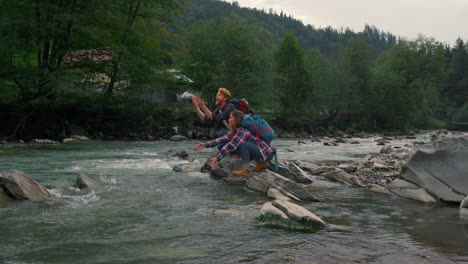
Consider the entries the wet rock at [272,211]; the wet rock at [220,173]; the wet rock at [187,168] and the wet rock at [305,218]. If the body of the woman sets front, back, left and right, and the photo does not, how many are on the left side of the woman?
2

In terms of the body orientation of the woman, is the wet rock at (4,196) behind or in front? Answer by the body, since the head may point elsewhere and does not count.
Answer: in front

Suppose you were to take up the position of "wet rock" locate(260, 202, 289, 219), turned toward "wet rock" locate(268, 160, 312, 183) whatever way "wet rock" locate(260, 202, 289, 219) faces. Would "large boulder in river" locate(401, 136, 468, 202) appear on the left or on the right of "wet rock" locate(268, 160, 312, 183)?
right

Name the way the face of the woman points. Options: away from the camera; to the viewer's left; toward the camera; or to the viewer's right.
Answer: to the viewer's left

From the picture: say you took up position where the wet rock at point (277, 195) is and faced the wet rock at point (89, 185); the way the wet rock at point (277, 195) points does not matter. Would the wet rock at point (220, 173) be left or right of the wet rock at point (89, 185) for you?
right

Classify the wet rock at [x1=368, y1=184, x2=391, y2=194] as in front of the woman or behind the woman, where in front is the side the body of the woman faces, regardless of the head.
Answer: behind

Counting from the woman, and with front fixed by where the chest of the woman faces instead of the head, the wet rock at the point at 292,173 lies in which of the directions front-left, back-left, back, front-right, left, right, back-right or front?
back-right

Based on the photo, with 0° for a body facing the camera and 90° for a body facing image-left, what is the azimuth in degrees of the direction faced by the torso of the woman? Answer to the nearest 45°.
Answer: approximately 90°

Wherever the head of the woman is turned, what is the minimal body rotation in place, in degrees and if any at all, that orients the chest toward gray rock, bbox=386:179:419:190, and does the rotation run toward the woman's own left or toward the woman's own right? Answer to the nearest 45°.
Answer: approximately 180°

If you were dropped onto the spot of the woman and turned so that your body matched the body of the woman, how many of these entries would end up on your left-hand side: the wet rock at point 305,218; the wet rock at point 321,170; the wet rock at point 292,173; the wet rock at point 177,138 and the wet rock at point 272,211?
2

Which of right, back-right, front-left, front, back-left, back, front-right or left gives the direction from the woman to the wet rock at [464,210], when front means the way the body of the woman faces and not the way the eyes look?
back-left
